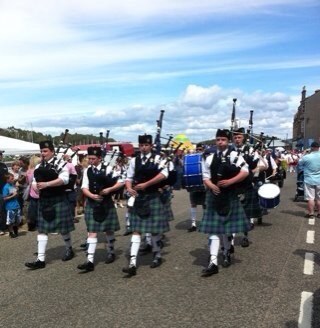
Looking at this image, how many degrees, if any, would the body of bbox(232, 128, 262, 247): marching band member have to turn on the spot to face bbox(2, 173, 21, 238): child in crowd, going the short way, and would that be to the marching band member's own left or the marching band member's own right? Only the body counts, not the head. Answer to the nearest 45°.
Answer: approximately 45° to the marching band member's own right

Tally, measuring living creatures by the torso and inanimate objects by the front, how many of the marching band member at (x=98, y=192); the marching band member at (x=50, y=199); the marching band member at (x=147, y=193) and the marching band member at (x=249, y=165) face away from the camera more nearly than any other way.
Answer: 0

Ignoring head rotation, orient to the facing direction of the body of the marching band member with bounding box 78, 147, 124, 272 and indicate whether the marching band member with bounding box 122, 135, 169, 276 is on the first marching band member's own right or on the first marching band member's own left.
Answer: on the first marching band member's own left

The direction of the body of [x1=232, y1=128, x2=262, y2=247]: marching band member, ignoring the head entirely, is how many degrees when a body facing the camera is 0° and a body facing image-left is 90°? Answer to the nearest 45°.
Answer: approximately 45°

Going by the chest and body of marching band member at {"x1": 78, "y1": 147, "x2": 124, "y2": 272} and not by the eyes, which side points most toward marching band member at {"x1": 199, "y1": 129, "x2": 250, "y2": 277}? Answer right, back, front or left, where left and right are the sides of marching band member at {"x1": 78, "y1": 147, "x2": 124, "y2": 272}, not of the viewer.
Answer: left

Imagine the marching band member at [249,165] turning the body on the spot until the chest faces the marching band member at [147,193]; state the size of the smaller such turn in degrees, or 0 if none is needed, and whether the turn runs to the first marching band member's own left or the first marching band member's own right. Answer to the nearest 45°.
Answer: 0° — they already face them

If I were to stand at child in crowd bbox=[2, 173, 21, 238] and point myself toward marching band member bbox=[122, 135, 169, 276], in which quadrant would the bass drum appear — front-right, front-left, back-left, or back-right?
front-left

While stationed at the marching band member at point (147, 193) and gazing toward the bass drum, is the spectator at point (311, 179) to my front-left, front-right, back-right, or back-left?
front-right

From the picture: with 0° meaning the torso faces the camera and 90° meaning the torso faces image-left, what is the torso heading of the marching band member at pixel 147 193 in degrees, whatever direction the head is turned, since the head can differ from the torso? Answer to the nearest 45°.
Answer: approximately 45°

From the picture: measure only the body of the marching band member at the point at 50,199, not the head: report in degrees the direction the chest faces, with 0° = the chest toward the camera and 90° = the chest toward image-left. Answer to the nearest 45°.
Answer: approximately 45°
